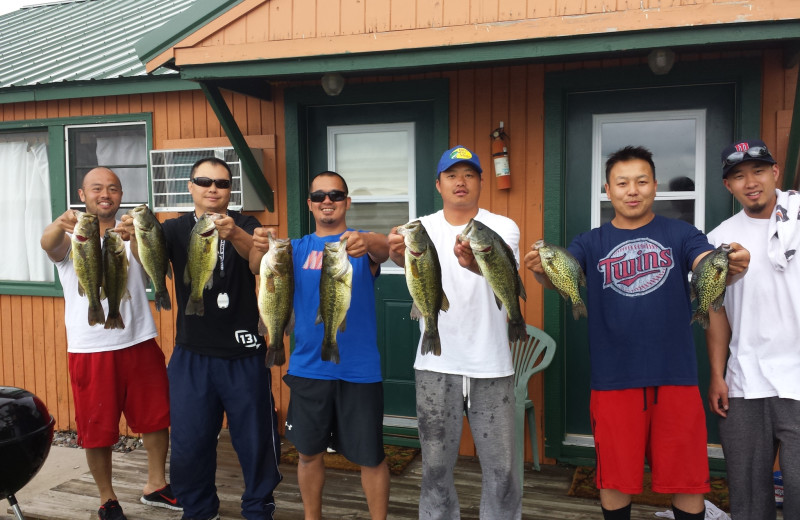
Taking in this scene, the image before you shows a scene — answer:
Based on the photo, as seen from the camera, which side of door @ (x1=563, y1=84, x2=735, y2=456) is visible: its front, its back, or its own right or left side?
front

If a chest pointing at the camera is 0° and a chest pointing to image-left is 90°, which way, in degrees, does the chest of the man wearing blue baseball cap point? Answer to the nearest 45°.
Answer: approximately 0°

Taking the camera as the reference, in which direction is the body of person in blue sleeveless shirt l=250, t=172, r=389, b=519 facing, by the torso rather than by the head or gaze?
toward the camera

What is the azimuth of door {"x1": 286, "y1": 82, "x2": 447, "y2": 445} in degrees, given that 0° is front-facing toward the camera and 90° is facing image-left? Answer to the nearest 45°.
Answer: approximately 0°

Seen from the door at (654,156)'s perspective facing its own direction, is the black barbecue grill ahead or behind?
ahead

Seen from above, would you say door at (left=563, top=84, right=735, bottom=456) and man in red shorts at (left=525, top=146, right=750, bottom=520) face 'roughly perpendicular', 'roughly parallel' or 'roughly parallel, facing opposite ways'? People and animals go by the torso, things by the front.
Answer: roughly parallel

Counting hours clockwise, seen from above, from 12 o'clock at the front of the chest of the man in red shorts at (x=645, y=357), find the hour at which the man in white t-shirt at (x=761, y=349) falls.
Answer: The man in white t-shirt is roughly at 8 o'clock from the man in red shorts.

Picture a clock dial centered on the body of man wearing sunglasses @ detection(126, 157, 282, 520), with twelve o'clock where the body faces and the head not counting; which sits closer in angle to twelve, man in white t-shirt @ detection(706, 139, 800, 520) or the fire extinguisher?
the man in white t-shirt

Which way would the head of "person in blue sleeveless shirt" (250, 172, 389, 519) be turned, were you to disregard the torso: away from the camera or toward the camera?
toward the camera

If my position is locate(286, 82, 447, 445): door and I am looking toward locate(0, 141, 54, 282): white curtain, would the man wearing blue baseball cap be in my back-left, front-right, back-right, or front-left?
back-left

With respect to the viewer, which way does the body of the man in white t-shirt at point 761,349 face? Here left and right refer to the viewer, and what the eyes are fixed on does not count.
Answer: facing the viewer

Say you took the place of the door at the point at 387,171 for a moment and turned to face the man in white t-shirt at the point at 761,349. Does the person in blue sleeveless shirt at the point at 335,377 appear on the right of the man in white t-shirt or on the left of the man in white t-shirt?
right

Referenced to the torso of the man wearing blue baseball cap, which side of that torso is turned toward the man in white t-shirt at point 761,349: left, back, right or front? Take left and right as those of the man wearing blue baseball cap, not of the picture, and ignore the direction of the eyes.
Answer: left
